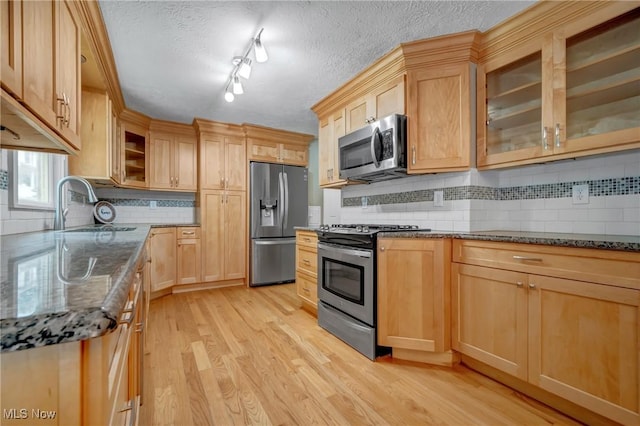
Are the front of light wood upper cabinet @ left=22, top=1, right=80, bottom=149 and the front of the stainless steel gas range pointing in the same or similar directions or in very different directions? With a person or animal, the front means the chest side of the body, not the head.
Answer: very different directions

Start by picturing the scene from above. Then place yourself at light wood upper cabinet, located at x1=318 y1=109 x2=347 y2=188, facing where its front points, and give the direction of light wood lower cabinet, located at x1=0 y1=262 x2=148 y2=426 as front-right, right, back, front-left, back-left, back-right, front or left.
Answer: front-left

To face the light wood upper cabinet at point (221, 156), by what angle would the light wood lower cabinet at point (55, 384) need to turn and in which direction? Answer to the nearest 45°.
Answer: approximately 45° to its left

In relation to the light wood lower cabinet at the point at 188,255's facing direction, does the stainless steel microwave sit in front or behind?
in front

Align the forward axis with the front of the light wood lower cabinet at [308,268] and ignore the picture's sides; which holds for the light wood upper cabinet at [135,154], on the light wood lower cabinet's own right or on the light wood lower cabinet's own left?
on the light wood lower cabinet's own right

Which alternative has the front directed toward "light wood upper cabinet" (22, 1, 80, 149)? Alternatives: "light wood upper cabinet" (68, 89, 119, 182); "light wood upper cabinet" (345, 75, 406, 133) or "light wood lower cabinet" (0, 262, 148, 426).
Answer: "light wood upper cabinet" (345, 75, 406, 133)

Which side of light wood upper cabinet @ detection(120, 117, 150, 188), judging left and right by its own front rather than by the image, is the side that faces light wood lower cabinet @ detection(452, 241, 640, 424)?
front

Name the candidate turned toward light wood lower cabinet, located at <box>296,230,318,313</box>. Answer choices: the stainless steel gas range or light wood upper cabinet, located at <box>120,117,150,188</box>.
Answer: the light wood upper cabinet

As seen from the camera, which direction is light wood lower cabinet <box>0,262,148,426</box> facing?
to the viewer's right
